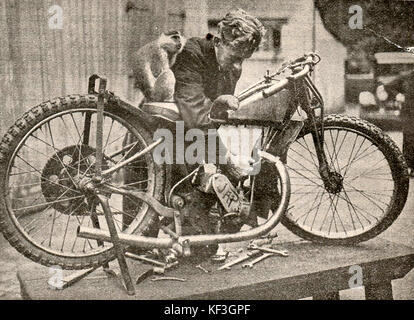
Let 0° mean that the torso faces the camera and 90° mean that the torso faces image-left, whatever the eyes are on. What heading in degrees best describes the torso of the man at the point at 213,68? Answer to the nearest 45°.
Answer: approximately 315°

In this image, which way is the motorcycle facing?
to the viewer's right

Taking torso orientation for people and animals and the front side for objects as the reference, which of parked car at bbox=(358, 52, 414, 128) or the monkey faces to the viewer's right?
the monkey

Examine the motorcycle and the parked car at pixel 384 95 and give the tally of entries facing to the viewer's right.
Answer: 1

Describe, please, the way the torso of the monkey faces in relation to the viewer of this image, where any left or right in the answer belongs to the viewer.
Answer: facing to the right of the viewer

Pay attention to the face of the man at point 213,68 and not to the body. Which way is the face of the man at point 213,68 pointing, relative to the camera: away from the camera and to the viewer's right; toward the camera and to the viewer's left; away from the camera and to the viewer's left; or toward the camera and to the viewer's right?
toward the camera and to the viewer's right
